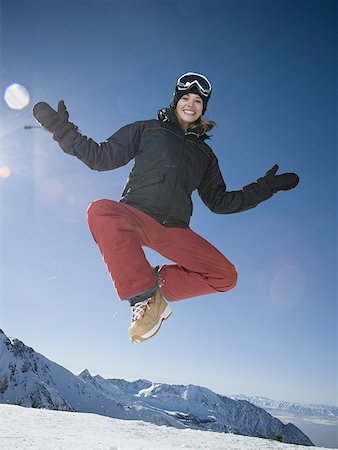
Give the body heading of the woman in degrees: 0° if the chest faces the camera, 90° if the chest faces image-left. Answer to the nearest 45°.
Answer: approximately 0°
